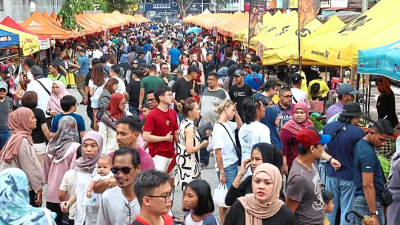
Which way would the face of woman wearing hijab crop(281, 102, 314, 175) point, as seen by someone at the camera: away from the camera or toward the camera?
toward the camera

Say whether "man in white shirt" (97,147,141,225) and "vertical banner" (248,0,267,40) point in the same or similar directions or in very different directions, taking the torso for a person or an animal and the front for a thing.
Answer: same or similar directions

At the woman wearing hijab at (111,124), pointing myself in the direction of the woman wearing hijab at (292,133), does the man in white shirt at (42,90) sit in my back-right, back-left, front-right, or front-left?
back-left

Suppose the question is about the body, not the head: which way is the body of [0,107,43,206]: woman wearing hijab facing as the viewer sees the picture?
to the viewer's right

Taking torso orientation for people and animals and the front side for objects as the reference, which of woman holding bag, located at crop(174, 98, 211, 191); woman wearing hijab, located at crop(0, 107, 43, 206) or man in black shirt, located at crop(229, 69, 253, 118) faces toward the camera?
the man in black shirt

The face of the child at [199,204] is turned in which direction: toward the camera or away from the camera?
toward the camera

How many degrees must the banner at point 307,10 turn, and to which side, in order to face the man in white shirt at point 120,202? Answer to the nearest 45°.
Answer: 0° — it already faces them

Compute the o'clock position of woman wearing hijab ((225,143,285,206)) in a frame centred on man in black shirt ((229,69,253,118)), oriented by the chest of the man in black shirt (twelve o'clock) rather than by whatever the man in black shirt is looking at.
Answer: The woman wearing hijab is roughly at 12 o'clock from the man in black shirt.

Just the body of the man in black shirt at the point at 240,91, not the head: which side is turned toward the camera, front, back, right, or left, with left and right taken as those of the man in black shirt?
front

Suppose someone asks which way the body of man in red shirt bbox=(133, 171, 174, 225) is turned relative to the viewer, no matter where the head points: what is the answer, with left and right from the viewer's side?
facing the viewer and to the right of the viewer

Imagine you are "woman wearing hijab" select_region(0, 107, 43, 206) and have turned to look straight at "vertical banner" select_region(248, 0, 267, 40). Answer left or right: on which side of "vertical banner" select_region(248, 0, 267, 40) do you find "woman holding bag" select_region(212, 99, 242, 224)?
right

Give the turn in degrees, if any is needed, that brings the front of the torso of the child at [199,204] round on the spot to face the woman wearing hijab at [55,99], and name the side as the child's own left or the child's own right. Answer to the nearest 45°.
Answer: approximately 90° to the child's own right
